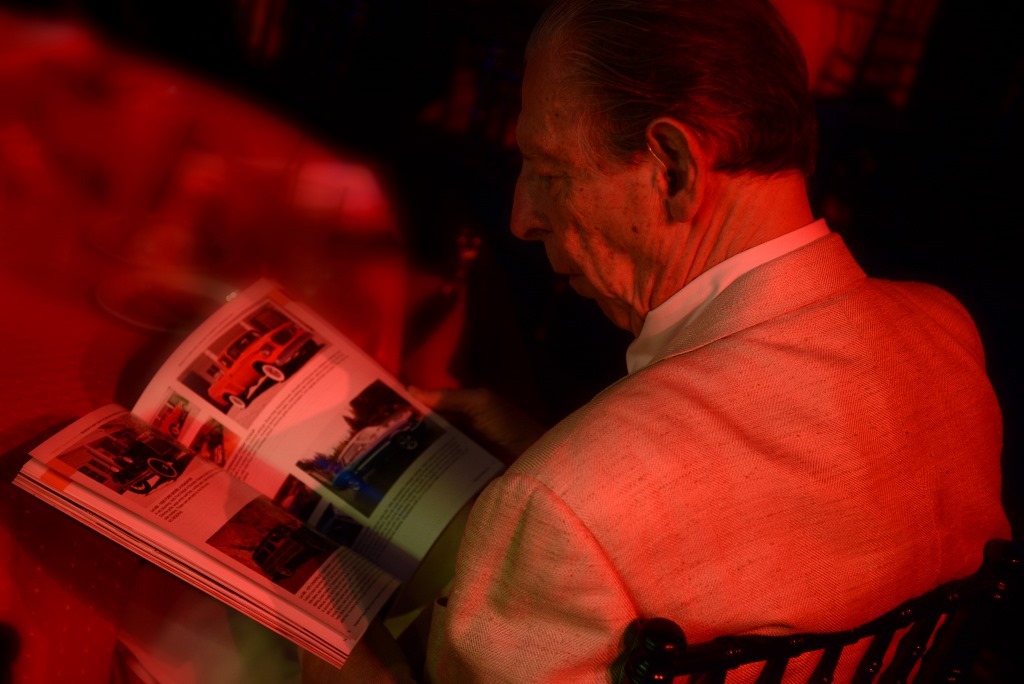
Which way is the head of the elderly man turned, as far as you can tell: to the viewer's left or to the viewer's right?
to the viewer's left

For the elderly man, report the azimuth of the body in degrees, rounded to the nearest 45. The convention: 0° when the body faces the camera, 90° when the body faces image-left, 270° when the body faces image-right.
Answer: approximately 135°
